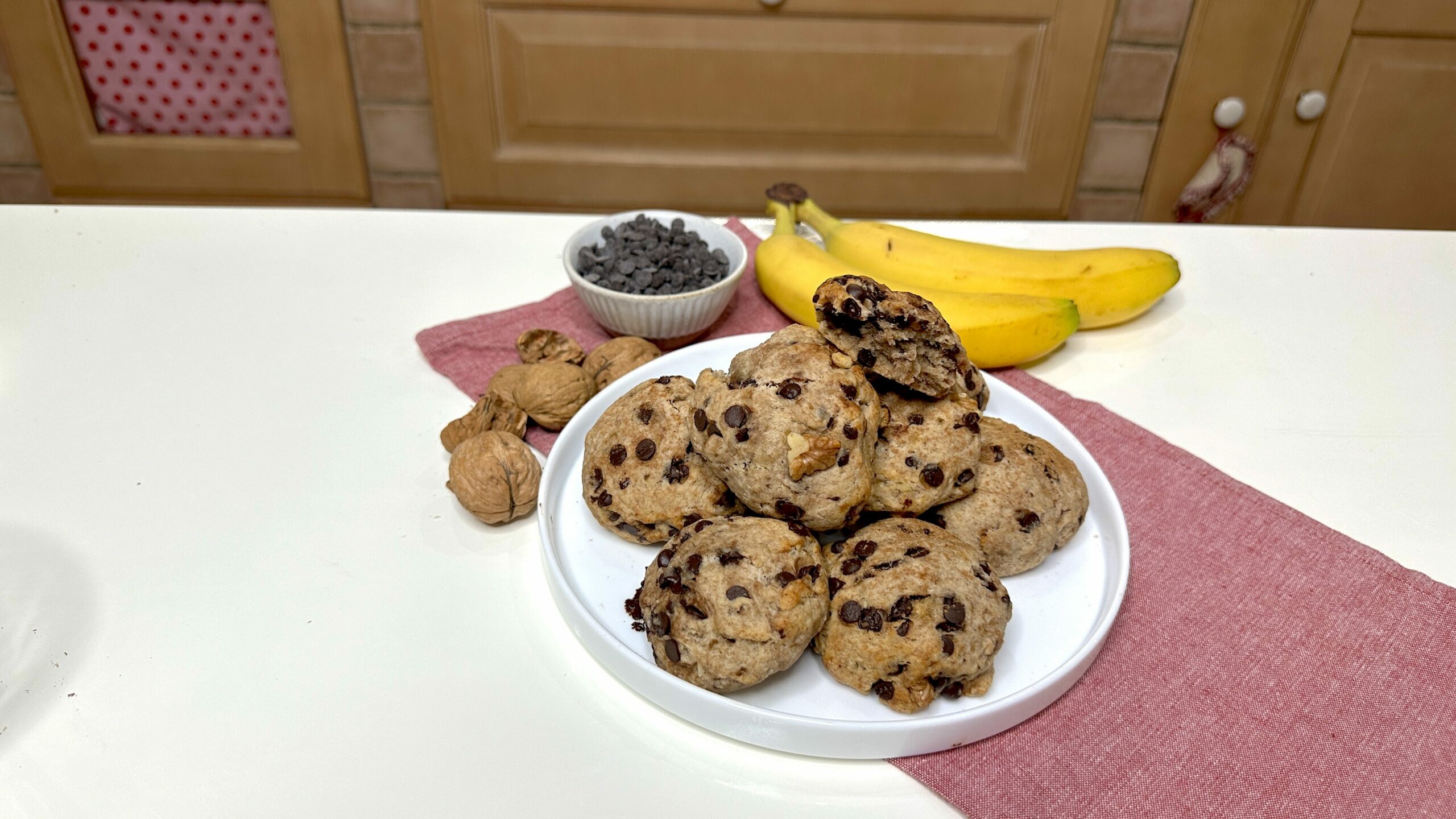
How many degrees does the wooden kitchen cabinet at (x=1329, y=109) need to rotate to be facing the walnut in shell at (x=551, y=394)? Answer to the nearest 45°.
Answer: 0° — it already faces it

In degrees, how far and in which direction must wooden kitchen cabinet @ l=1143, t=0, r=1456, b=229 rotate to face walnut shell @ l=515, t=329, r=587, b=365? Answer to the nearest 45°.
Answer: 0° — it already faces it

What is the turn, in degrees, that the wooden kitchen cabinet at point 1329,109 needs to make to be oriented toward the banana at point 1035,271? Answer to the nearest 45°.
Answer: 0° — it already faces it

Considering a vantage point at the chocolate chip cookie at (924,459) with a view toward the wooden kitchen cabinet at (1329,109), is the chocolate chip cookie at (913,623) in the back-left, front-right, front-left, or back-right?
back-right

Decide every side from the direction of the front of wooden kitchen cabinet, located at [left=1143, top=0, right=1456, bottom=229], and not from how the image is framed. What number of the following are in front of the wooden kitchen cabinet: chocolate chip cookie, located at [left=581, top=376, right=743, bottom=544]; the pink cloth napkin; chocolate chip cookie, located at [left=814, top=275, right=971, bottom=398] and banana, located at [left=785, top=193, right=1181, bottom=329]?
4

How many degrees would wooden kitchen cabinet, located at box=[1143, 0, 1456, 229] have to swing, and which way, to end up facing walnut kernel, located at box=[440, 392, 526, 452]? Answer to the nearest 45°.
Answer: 0° — it already faces it

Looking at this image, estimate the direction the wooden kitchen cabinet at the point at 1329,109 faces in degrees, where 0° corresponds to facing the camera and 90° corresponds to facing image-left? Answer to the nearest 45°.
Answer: approximately 0°

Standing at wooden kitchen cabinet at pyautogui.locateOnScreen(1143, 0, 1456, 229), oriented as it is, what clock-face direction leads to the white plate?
The white plate is roughly at 12 o'clock from the wooden kitchen cabinet.
